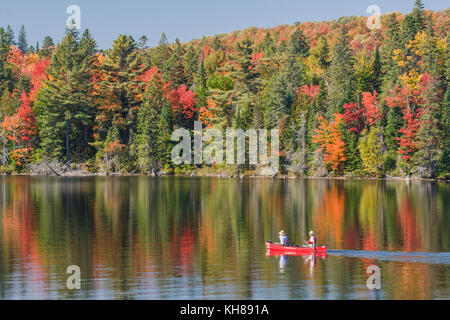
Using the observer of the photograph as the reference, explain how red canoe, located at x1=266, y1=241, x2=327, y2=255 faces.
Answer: facing to the left of the viewer
